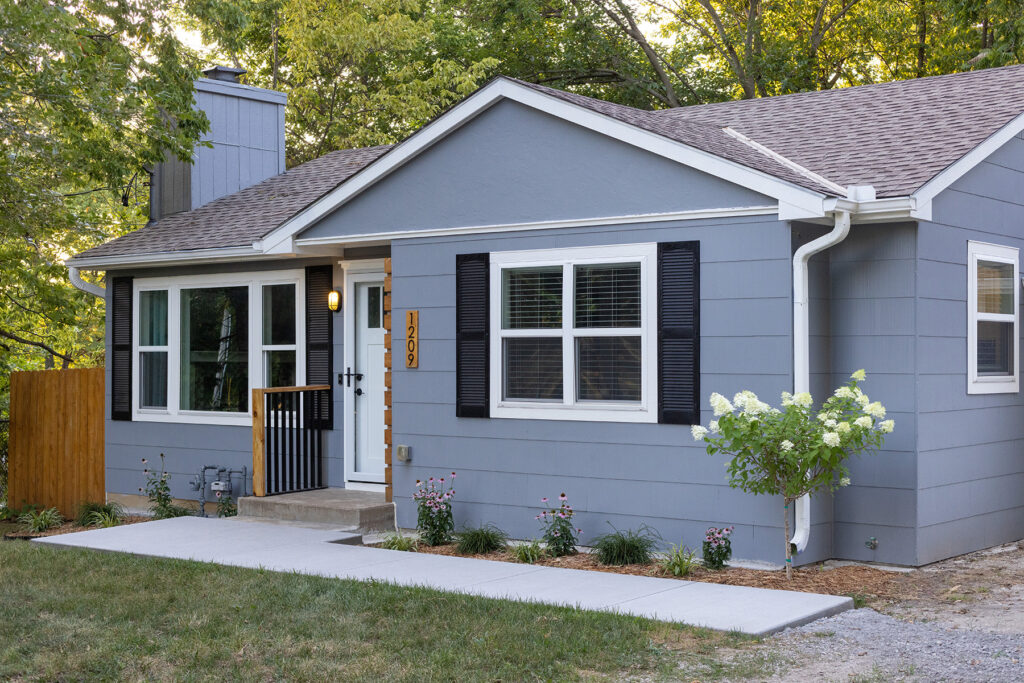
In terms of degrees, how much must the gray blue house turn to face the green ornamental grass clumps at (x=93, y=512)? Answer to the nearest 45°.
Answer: approximately 90° to its right

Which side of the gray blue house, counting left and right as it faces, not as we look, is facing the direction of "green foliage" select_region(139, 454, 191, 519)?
right

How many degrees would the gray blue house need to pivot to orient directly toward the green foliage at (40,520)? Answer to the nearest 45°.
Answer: approximately 90° to its right

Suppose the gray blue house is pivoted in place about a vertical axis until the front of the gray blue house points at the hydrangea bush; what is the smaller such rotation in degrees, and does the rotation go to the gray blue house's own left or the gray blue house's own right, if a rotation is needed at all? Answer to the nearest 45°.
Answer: approximately 90° to the gray blue house's own left

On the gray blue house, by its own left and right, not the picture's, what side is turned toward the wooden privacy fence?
right

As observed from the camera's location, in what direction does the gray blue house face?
facing the viewer and to the left of the viewer

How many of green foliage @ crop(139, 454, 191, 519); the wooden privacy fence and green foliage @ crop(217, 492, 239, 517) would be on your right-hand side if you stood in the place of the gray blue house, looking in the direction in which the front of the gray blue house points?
3
